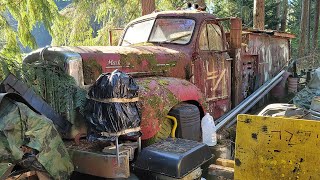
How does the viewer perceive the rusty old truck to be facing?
facing the viewer and to the left of the viewer

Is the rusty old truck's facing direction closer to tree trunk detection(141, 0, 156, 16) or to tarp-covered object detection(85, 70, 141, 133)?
the tarp-covered object

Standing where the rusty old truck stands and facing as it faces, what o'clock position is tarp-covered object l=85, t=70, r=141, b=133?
The tarp-covered object is roughly at 11 o'clock from the rusty old truck.

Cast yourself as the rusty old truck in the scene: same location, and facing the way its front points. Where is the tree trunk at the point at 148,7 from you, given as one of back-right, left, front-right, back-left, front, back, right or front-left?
back-right

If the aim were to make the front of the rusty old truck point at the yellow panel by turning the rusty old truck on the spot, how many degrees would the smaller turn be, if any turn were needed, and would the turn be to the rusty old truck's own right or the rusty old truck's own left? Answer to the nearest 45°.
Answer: approximately 45° to the rusty old truck's own left

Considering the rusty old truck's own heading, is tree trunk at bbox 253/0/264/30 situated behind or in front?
behind

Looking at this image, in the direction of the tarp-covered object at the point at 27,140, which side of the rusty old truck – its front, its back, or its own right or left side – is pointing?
front

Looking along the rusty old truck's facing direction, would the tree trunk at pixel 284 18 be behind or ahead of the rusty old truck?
behind

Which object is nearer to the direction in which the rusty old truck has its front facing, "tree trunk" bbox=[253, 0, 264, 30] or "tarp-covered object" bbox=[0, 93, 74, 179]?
the tarp-covered object
